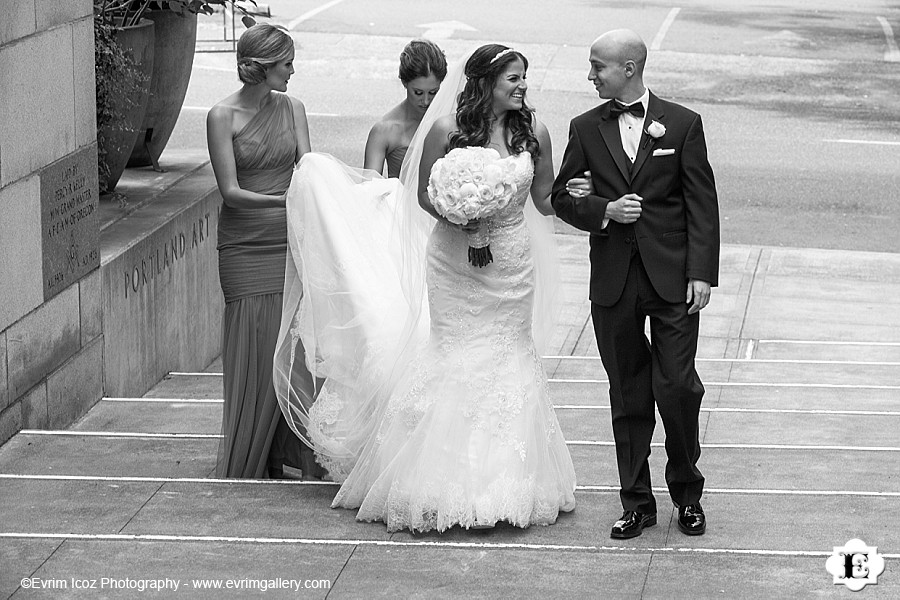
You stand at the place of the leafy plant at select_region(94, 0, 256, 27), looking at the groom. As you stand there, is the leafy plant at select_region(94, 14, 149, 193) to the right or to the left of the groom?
right

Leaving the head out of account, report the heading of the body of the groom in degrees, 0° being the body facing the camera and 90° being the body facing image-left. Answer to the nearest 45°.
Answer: approximately 0°

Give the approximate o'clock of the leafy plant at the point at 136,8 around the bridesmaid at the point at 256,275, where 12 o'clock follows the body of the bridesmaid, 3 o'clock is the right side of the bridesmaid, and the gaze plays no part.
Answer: The leafy plant is roughly at 7 o'clock from the bridesmaid.

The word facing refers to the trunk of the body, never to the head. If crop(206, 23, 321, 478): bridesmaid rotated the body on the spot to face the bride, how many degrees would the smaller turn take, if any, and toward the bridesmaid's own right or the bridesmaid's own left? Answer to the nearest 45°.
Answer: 0° — they already face them

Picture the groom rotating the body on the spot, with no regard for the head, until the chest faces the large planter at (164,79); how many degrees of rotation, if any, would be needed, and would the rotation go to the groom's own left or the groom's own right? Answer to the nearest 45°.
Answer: approximately 135° to the groom's own right

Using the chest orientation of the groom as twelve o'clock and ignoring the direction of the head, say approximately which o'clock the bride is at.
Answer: The bride is roughly at 3 o'clock from the groom.

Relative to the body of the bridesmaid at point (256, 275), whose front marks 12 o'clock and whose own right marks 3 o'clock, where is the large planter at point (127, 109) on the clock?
The large planter is roughly at 7 o'clock from the bridesmaid.

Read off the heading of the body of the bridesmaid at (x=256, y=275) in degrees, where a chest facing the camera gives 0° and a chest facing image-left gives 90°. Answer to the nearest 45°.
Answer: approximately 315°

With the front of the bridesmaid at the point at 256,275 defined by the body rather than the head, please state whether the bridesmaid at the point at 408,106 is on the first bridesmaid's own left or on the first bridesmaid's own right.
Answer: on the first bridesmaid's own left
